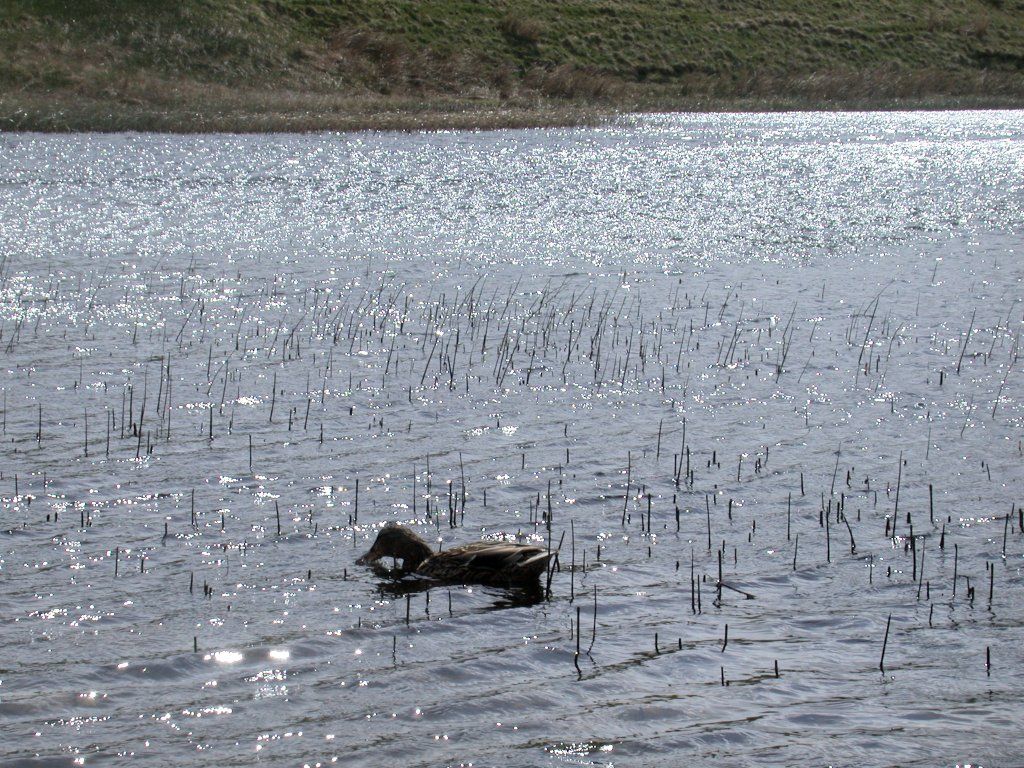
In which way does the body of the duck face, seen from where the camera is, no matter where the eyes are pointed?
to the viewer's left
